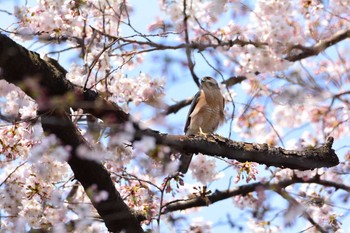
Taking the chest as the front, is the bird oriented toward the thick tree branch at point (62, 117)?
no

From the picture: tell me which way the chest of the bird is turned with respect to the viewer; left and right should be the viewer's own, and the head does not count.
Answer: facing the viewer and to the right of the viewer
